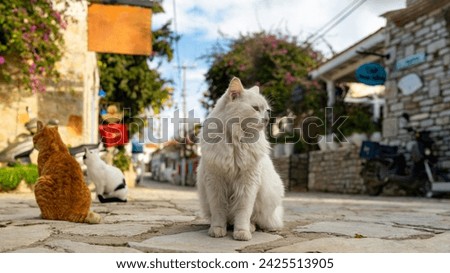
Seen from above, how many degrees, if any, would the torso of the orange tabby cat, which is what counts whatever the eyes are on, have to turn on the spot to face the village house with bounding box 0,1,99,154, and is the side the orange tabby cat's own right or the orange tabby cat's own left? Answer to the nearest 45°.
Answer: approximately 45° to the orange tabby cat's own right

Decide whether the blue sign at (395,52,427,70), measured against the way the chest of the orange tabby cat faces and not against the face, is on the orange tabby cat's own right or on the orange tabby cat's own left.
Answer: on the orange tabby cat's own right

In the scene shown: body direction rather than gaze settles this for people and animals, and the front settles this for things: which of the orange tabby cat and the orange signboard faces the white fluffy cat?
the orange signboard

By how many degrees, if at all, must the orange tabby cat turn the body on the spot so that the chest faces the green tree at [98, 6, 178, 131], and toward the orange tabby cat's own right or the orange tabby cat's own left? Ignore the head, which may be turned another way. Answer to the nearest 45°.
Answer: approximately 45° to the orange tabby cat's own right

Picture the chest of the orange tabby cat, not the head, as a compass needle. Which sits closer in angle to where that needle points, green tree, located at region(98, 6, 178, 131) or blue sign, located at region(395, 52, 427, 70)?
the green tree

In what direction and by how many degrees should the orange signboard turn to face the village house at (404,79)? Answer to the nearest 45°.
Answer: approximately 90° to its left

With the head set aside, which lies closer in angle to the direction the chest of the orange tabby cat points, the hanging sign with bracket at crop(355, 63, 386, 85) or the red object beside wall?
the red object beside wall

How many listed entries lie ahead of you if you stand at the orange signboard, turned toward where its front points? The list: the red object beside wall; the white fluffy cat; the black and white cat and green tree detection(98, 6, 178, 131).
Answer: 2

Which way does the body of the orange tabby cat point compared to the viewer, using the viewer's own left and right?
facing away from the viewer and to the left of the viewer

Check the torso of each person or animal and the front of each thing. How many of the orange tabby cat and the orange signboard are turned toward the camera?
1

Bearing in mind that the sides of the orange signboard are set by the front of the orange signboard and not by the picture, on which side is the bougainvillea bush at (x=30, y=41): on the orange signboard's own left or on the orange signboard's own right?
on the orange signboard's own right

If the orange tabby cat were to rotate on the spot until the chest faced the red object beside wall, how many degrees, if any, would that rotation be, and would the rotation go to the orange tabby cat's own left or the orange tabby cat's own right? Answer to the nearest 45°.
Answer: approximately 45° to the orange tabby cat's own right

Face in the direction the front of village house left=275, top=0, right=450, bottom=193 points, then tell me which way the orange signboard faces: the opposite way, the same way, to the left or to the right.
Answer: to the left
